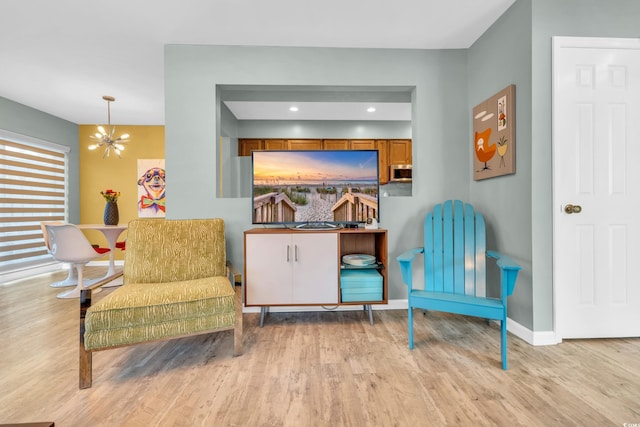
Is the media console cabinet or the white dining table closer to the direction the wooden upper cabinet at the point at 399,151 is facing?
the media console cabinet

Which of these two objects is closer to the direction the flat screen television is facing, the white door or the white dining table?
the white door

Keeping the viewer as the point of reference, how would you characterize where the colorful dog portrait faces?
facing the viewer

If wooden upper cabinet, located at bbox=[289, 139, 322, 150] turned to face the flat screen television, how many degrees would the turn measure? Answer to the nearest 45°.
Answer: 0° — it already faces it

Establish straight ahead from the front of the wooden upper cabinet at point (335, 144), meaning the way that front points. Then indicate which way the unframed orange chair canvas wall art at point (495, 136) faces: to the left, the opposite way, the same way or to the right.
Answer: to the right

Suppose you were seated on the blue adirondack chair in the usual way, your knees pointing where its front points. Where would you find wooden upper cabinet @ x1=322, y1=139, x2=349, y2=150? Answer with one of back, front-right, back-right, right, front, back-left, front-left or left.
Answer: back-right

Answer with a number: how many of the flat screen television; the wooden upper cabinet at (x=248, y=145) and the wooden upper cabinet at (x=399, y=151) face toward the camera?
3

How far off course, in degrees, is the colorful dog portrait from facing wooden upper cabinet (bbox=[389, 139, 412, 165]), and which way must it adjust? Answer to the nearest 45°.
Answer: approximately 45° to its left

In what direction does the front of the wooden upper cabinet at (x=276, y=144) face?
toward the camera

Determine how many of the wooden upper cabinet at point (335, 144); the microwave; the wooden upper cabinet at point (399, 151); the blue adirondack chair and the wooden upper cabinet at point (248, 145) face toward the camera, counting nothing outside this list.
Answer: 5

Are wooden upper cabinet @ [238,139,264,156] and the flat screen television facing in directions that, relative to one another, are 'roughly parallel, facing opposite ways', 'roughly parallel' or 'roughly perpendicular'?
roughly parallel

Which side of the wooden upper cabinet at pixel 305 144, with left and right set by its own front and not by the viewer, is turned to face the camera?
front

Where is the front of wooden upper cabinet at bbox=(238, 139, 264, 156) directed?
toward the camera

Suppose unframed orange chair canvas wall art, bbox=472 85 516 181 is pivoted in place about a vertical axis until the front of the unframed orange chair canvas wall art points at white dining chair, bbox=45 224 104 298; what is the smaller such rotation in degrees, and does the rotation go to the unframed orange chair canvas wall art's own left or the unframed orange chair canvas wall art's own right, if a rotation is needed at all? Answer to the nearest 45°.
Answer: approximately 45° to the unframed orange chair canvas wall art's own right
